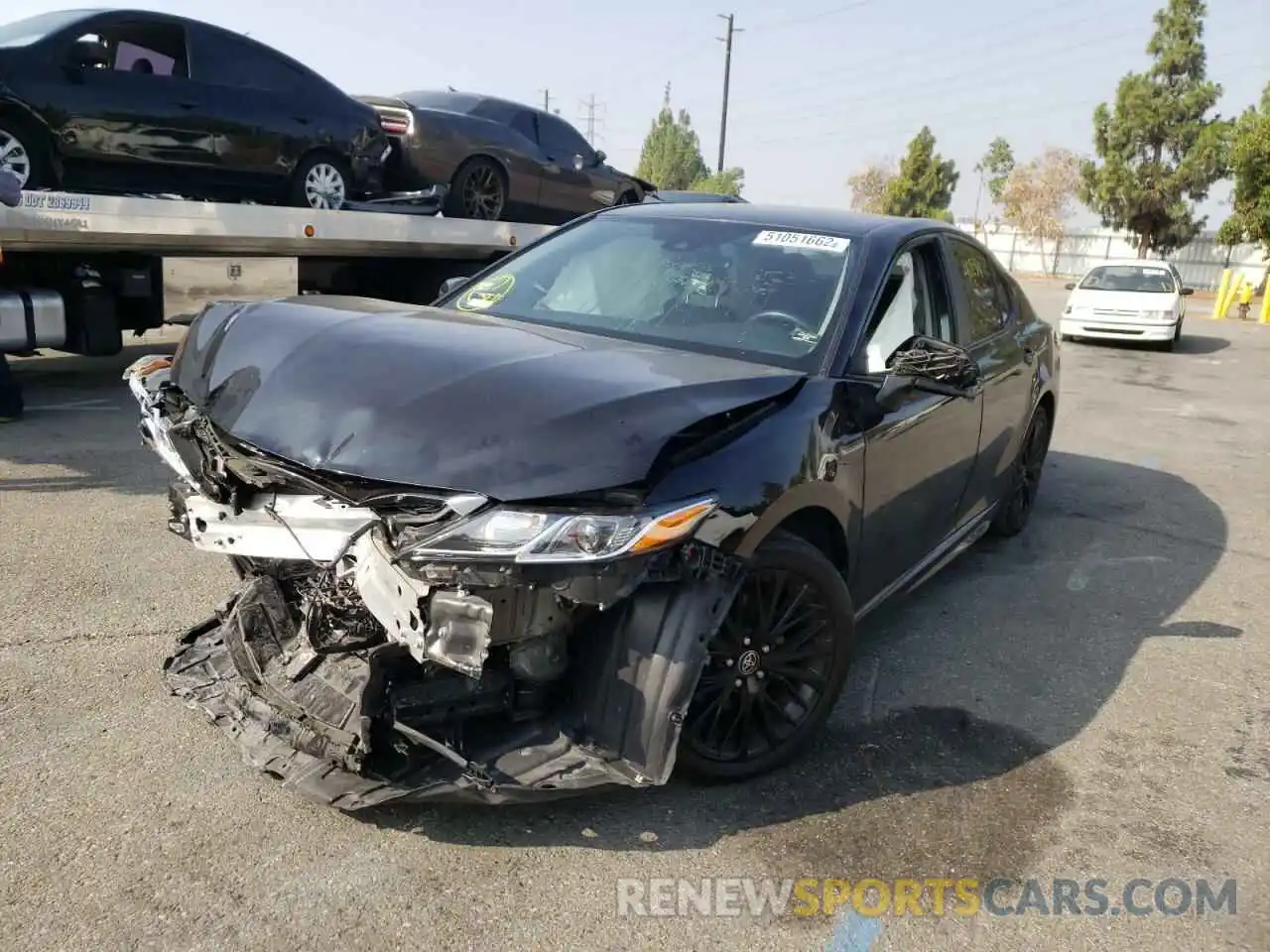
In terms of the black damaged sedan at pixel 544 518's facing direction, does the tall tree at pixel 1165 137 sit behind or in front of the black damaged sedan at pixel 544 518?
behind

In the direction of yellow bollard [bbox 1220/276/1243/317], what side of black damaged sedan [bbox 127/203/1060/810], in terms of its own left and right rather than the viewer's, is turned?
back

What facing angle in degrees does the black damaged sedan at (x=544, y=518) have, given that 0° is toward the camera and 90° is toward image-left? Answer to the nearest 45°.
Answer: approximately 45°

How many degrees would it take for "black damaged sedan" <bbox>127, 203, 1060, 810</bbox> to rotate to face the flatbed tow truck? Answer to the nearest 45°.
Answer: approximately 90° to its right

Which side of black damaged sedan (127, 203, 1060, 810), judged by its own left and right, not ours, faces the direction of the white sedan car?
back

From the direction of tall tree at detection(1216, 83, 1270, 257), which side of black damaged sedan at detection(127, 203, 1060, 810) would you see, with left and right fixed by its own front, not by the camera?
back

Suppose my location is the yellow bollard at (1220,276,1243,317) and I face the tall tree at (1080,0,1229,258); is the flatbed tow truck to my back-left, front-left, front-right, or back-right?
back-left
